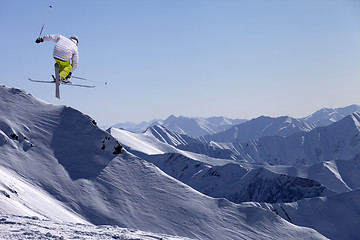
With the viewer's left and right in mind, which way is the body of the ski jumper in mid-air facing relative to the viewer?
facing away from the viewer and to the right of the viewer
